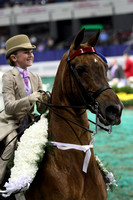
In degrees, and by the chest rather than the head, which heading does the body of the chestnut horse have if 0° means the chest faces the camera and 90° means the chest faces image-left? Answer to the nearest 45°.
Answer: approximately 315°

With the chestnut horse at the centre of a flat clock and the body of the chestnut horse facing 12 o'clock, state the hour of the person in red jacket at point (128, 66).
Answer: The person in red jacket is roughly at 8 o'clock from the chestnut horse.
